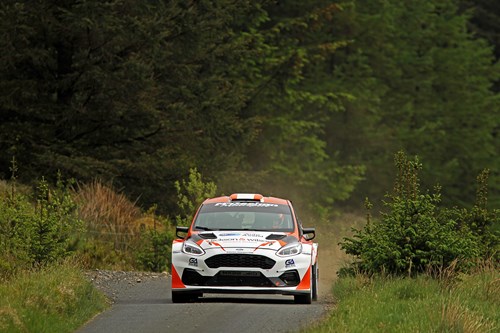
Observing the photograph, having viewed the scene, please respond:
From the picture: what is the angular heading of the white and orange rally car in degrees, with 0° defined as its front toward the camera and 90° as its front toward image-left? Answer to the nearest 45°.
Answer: approximately 0°

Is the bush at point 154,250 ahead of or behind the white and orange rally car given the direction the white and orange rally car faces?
behind

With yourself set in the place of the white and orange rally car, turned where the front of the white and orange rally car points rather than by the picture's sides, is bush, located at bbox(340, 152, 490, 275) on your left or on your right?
on your left
